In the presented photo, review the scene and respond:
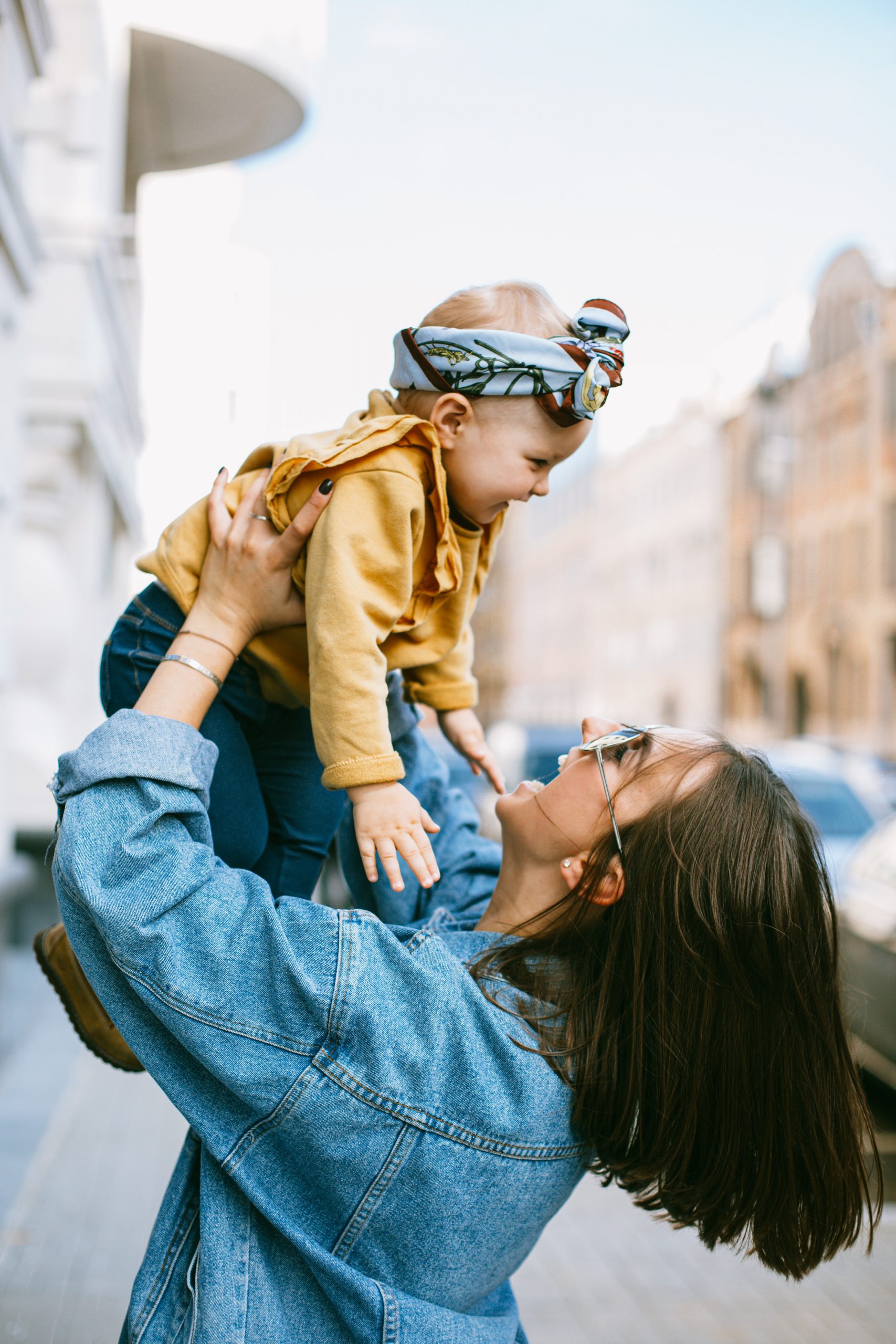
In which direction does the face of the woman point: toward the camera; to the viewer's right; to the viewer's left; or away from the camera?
to the viewer's left

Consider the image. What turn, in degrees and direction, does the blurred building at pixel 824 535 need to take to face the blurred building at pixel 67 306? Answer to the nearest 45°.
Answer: approximately 45° to its left

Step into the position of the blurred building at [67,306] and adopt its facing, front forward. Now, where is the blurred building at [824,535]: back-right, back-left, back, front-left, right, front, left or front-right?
front-left

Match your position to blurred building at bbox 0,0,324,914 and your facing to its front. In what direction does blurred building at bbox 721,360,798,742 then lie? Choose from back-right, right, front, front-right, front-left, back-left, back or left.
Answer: front-left

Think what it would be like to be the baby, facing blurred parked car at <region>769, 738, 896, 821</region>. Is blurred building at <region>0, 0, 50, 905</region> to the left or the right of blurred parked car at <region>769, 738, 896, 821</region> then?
left

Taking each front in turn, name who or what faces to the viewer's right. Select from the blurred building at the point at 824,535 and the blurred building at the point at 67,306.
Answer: the blurred building at the point at 67,306

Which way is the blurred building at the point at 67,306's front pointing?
to the viewer's right

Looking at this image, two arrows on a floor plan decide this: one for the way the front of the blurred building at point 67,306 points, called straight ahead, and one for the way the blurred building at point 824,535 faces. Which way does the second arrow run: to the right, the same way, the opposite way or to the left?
the opposite way

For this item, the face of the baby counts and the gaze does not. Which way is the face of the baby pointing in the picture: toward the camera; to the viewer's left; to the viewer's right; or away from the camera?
to the viewer's right

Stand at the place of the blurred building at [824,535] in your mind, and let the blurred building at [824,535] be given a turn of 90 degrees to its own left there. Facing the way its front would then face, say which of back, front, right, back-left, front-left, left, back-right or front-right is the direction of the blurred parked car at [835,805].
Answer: front-right

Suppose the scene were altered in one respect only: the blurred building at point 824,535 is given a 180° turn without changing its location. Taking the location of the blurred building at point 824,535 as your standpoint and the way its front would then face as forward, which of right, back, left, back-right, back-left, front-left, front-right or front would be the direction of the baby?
back-right

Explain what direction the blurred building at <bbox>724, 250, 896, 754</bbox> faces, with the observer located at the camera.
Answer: facing the viewer and to the left of the viewer

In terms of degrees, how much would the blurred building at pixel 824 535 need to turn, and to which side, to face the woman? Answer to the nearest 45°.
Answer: approximately 45° to its left

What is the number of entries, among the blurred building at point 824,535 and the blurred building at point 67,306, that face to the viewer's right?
1
